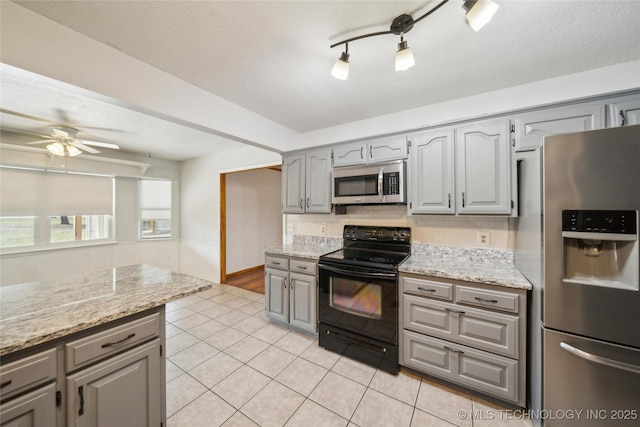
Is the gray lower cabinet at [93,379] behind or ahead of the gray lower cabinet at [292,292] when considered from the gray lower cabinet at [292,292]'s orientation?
ahead

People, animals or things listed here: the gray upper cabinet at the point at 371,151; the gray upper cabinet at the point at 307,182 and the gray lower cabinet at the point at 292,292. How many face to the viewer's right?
0

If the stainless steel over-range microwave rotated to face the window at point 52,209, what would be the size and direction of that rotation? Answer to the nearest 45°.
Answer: approximately 45° to its right

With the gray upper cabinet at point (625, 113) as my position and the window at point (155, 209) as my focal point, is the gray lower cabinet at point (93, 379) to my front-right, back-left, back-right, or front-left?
front-left

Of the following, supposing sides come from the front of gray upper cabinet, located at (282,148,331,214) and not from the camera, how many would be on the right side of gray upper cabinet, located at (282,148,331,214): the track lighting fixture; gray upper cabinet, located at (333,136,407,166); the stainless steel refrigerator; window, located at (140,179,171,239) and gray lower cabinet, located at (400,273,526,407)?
1

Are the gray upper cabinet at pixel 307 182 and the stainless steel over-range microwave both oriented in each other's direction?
no

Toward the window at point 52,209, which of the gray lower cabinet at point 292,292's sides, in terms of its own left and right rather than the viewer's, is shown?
right

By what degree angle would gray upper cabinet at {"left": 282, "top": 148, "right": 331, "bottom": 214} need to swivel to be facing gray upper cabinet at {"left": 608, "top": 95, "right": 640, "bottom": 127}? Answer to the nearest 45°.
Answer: approximately 90° to its left

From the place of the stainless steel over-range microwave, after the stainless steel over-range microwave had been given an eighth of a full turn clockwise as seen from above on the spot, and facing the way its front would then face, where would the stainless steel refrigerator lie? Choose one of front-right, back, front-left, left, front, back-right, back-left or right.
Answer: back-left

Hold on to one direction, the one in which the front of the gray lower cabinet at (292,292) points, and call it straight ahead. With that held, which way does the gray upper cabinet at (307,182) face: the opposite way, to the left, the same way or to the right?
the same way

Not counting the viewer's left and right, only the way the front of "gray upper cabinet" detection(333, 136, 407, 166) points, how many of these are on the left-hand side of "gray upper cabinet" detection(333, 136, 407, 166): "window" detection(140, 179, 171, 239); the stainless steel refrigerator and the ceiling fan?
1

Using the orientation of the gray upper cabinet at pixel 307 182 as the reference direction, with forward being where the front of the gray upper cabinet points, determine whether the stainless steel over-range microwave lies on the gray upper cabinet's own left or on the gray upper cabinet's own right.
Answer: on the gray upper cabinet's own left

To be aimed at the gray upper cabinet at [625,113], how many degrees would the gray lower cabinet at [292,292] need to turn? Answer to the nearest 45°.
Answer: approximately 90° to its left

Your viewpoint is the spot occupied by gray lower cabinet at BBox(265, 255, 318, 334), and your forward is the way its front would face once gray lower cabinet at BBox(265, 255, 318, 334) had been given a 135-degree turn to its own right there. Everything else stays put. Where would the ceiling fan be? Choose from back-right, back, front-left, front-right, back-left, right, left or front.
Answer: left

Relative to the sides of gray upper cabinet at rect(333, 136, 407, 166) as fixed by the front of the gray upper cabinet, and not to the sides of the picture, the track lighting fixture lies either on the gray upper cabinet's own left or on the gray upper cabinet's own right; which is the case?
on the gray upper cabinet's own left

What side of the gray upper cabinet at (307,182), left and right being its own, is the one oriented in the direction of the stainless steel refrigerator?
left

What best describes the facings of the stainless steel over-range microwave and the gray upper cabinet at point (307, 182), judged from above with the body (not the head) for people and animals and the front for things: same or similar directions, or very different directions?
same or similar directions

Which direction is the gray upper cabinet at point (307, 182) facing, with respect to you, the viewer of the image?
facing the viewer and to the left of the viewer

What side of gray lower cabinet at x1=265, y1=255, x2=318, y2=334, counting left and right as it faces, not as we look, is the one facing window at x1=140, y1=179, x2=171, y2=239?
right

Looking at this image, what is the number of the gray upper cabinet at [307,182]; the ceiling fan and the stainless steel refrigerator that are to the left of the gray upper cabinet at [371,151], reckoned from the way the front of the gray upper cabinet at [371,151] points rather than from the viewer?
1

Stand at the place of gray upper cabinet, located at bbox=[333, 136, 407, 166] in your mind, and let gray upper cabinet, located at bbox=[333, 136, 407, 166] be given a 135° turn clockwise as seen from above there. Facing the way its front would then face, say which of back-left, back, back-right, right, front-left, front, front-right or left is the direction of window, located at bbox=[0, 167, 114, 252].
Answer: left

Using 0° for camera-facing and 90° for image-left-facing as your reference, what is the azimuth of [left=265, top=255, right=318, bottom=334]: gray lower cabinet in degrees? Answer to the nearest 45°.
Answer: approximately 45°
